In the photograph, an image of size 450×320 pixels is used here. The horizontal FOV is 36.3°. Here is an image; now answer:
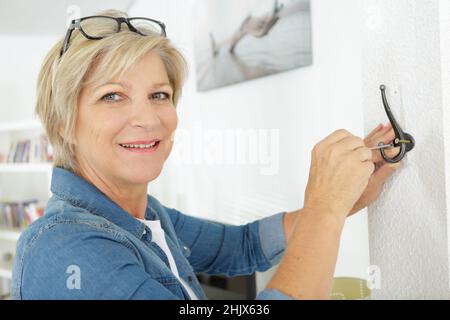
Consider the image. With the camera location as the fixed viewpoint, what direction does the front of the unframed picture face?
facing the viewer and to the left of the viewer

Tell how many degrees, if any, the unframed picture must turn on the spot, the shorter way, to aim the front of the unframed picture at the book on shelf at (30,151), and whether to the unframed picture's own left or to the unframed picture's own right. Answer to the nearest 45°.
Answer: approximately 90° to the unframed picture's own right

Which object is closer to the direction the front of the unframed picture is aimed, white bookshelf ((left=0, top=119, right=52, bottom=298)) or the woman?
the woman

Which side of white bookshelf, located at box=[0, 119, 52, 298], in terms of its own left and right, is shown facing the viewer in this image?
front

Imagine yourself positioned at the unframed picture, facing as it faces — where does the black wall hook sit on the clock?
The black wall hook is roughly at 10 o'clock from the unframed picture.

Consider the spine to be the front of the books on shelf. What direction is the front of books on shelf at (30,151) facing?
toward the camera

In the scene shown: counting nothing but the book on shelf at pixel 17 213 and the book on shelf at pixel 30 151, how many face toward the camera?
2

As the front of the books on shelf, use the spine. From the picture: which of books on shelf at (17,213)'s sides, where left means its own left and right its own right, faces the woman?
front

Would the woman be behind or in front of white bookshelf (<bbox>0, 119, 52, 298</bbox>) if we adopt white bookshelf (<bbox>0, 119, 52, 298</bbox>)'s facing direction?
in front

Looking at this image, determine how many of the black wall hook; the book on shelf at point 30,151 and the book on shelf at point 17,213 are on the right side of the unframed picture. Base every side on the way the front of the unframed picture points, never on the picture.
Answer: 2
